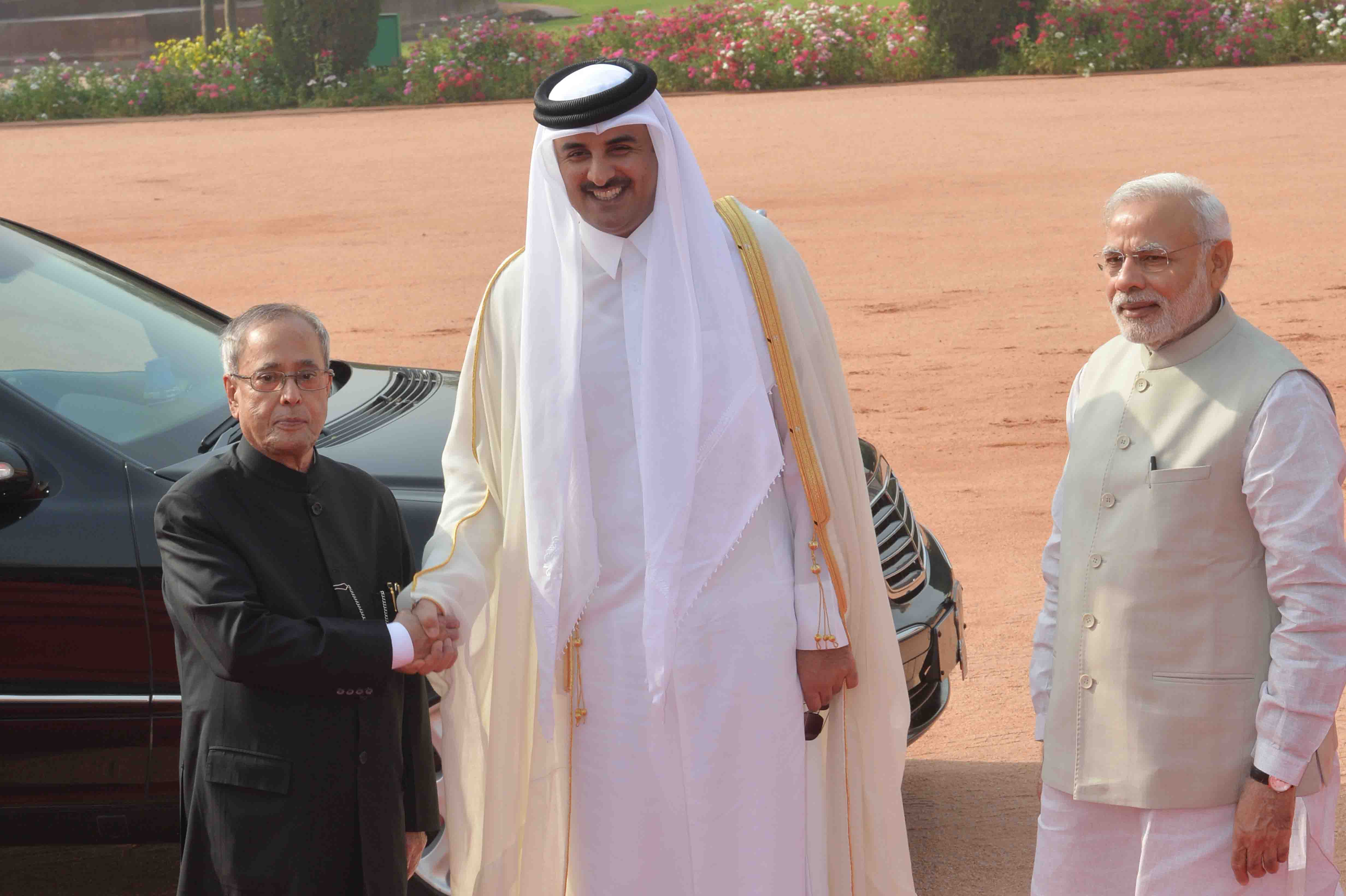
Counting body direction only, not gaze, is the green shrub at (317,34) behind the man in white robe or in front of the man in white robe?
behind

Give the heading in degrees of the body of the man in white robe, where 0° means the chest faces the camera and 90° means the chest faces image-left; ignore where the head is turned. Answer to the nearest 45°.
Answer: approximately 0°

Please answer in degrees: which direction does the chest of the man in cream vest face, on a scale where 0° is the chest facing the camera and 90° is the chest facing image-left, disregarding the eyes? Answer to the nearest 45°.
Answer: approximately 45°

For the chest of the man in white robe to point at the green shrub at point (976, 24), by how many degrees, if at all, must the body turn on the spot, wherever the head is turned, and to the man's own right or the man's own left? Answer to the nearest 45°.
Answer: approximately 180°

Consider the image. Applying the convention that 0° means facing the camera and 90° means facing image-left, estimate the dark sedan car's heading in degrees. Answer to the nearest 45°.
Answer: approximately 315°

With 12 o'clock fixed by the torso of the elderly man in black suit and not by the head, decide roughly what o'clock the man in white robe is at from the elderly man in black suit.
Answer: The man in white robe is roughly at 10 o'clock from the elderly man in black suit.

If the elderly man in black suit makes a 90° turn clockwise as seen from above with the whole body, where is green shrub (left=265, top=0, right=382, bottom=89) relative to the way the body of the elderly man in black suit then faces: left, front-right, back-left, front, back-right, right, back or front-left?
back-right

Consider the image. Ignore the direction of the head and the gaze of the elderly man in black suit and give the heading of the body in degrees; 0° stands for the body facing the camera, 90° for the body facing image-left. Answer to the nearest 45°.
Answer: approximately 315°

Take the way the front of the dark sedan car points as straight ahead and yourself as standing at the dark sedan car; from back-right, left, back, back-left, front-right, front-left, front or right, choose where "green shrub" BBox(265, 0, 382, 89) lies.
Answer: back-left

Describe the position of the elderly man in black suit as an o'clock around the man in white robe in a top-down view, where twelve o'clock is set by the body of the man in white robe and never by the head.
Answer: The elderly man in black suit is roughly at 2 o'clock from the man in white robe.
